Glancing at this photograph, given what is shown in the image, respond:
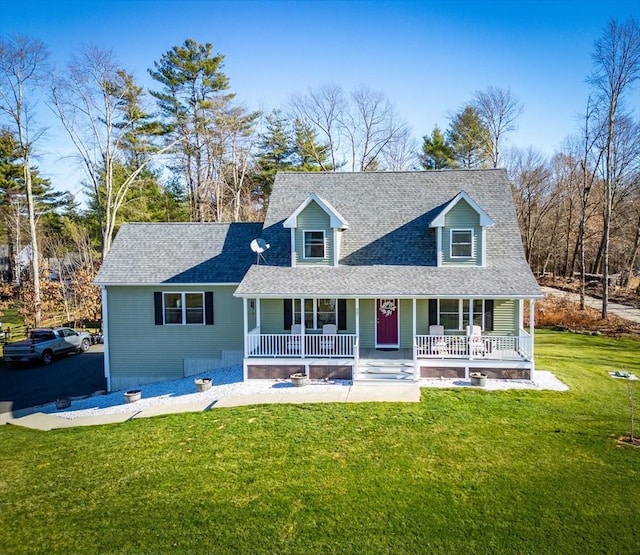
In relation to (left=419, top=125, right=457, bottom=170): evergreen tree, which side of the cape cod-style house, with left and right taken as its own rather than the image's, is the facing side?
back

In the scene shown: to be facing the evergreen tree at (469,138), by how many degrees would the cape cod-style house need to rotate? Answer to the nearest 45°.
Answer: approximately 135° to its left

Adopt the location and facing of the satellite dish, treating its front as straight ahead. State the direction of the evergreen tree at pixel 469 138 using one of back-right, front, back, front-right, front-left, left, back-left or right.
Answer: left

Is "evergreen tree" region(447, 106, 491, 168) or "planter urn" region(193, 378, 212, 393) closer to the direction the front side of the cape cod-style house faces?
the planter urn

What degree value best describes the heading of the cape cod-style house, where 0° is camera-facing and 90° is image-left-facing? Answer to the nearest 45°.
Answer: approximately 0°

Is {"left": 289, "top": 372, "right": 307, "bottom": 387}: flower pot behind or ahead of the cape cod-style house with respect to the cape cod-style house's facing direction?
ahead
